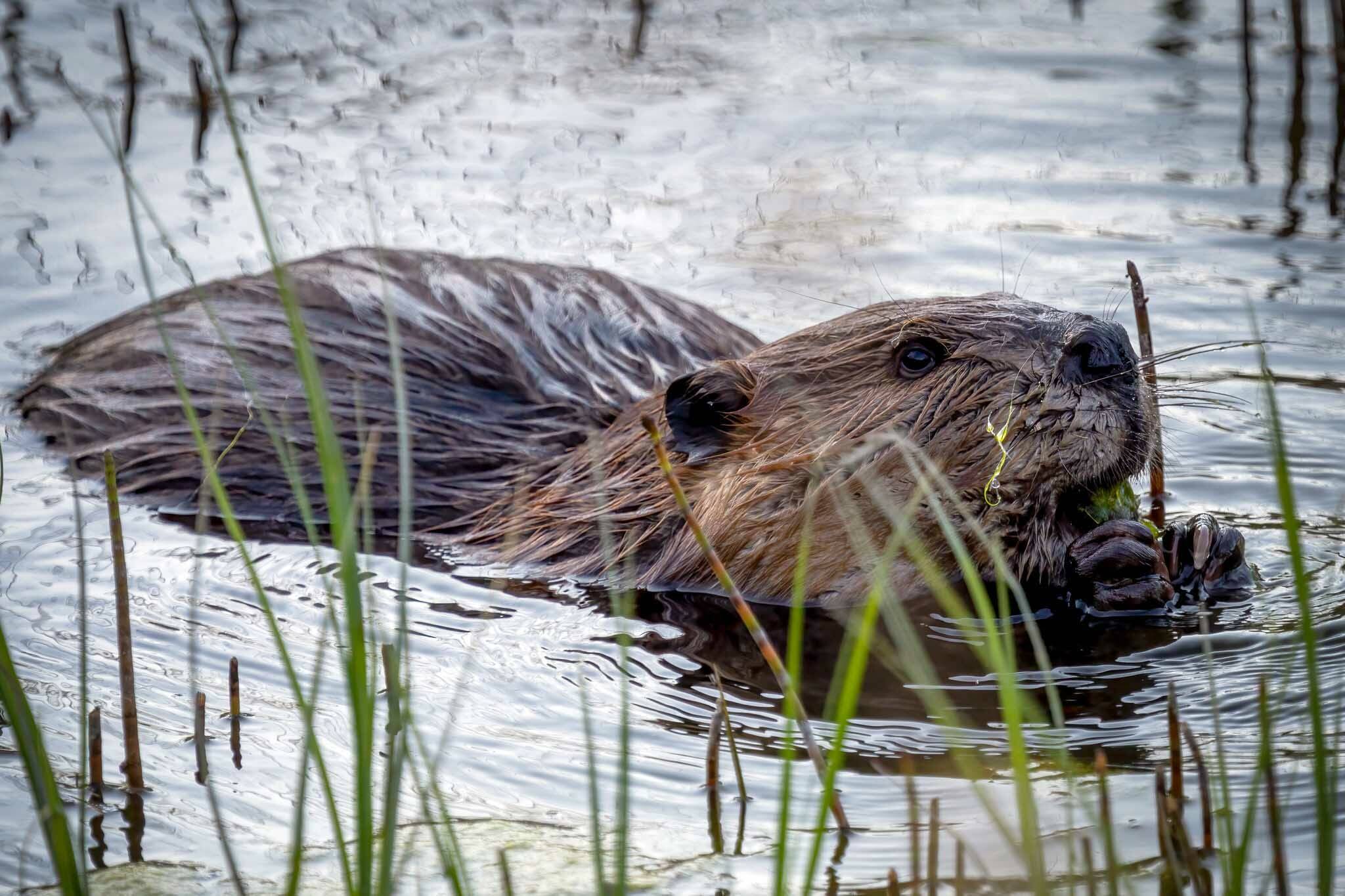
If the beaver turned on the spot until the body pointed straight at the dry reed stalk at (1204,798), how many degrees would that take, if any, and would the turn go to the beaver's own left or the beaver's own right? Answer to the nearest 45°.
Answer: approximately 90° to the beaver's own right

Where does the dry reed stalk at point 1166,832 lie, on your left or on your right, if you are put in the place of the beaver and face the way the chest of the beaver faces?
on your right

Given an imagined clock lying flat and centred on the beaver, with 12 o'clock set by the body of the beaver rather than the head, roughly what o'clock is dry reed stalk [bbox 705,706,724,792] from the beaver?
The dry reed stalk is roughly at 3 o'clock from the beaver.

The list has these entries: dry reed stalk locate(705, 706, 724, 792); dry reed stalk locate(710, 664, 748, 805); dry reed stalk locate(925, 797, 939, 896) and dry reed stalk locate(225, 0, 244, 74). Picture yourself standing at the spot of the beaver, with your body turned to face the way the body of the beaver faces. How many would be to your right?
3

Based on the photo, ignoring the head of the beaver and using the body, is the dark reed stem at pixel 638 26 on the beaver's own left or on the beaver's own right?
on the beaver's own left

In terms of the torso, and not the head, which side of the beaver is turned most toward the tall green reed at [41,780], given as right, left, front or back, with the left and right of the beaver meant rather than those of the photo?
right

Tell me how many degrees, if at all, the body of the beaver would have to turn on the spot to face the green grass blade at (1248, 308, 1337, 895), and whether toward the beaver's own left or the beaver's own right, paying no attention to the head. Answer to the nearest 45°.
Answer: approximately 90° to the beaver's own right

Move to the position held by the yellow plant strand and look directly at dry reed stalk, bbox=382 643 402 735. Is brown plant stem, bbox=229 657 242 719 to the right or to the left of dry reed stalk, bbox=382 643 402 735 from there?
right

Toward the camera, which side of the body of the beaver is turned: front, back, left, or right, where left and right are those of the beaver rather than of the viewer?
right

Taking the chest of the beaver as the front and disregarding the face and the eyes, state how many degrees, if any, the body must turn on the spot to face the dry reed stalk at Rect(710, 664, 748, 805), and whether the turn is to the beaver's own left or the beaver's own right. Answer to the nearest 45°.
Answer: approximately 90° to the beaver's own right

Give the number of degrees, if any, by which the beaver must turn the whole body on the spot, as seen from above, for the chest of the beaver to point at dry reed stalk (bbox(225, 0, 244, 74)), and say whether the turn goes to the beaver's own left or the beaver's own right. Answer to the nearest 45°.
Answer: approximately 90° to the beaver's own left

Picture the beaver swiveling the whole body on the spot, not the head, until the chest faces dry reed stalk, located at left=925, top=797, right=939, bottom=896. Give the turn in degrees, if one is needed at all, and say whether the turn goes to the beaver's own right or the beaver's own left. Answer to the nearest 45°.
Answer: approximately 90° to the beaver's own right

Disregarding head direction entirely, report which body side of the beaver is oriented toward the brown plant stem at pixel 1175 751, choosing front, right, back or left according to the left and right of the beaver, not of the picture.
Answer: right

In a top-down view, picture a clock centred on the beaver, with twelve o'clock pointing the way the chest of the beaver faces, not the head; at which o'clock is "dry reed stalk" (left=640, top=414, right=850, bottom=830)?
The dry reed stalk is roughly at 3 o'clock from the beaver.
